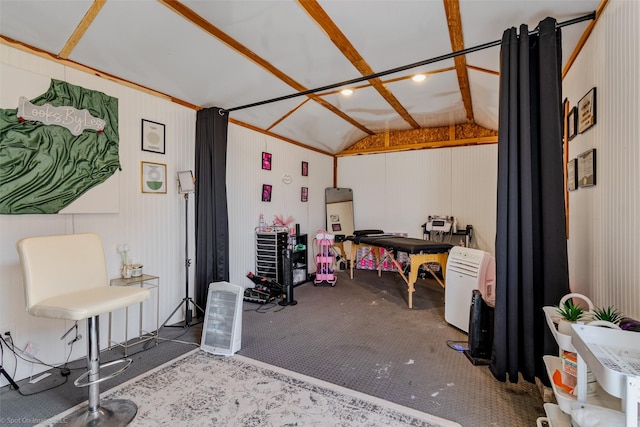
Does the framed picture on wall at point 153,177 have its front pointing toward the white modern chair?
no

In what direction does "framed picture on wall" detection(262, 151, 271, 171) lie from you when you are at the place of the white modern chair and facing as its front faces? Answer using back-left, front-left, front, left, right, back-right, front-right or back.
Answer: left

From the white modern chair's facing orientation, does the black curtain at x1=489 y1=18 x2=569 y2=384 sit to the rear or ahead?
ahead

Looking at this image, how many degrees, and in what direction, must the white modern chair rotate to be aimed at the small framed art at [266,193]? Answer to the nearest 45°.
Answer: approximately 90° to its left

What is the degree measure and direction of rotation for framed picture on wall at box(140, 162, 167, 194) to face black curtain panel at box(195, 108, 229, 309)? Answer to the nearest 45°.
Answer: approximately 45° to its left

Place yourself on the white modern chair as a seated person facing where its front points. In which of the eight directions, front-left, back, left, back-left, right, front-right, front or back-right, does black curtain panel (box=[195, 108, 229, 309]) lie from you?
left

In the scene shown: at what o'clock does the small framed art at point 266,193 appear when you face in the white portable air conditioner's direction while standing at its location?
The small framed art is roughly at 2 o'clock from the white portable air conditioner.

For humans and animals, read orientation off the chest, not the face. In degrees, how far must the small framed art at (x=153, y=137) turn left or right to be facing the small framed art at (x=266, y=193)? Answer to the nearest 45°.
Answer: approximately 90° to its left

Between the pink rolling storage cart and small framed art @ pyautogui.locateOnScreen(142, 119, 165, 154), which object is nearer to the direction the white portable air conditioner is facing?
the small framed art

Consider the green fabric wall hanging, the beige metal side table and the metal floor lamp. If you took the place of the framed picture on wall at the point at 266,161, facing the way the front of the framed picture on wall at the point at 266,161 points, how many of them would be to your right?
3

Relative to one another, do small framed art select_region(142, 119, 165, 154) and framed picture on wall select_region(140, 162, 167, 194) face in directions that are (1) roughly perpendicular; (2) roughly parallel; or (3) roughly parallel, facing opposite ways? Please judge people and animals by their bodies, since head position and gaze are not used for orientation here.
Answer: roughly parallel

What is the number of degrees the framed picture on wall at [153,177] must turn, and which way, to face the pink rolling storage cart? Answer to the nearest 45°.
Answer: approximately 45° to its left

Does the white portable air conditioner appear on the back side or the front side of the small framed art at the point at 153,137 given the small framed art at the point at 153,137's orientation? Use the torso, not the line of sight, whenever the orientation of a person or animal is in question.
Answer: on the front side

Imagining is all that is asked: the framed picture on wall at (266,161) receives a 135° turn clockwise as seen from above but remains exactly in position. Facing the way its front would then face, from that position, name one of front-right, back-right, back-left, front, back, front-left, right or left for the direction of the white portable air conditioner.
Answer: back-left

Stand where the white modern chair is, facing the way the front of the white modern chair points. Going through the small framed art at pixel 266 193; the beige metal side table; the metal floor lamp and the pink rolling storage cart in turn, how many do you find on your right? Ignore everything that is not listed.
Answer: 0

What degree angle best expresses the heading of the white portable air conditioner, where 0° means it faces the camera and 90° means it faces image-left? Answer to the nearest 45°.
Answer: approximately 45°

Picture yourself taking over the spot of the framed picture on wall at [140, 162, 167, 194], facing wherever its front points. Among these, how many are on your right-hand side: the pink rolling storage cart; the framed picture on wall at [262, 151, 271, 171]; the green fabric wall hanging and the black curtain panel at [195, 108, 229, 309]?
1

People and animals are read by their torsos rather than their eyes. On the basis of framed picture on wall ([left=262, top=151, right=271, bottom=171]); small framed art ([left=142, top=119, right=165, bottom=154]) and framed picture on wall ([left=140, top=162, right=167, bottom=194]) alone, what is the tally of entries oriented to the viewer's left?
0
